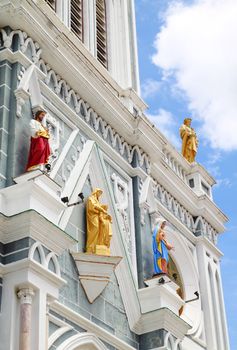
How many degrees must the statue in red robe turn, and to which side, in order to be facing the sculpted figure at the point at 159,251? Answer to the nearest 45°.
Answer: approximately 90° to its left

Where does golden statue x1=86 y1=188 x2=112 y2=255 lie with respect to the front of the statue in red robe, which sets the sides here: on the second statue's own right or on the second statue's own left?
on the second statue's own left

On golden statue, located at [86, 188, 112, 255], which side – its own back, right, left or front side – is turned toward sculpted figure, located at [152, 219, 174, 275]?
left

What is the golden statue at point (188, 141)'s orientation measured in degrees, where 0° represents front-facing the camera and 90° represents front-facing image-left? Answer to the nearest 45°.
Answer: approximately 315°

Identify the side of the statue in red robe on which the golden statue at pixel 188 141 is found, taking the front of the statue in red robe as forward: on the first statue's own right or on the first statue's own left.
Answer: on the first statue's own left
